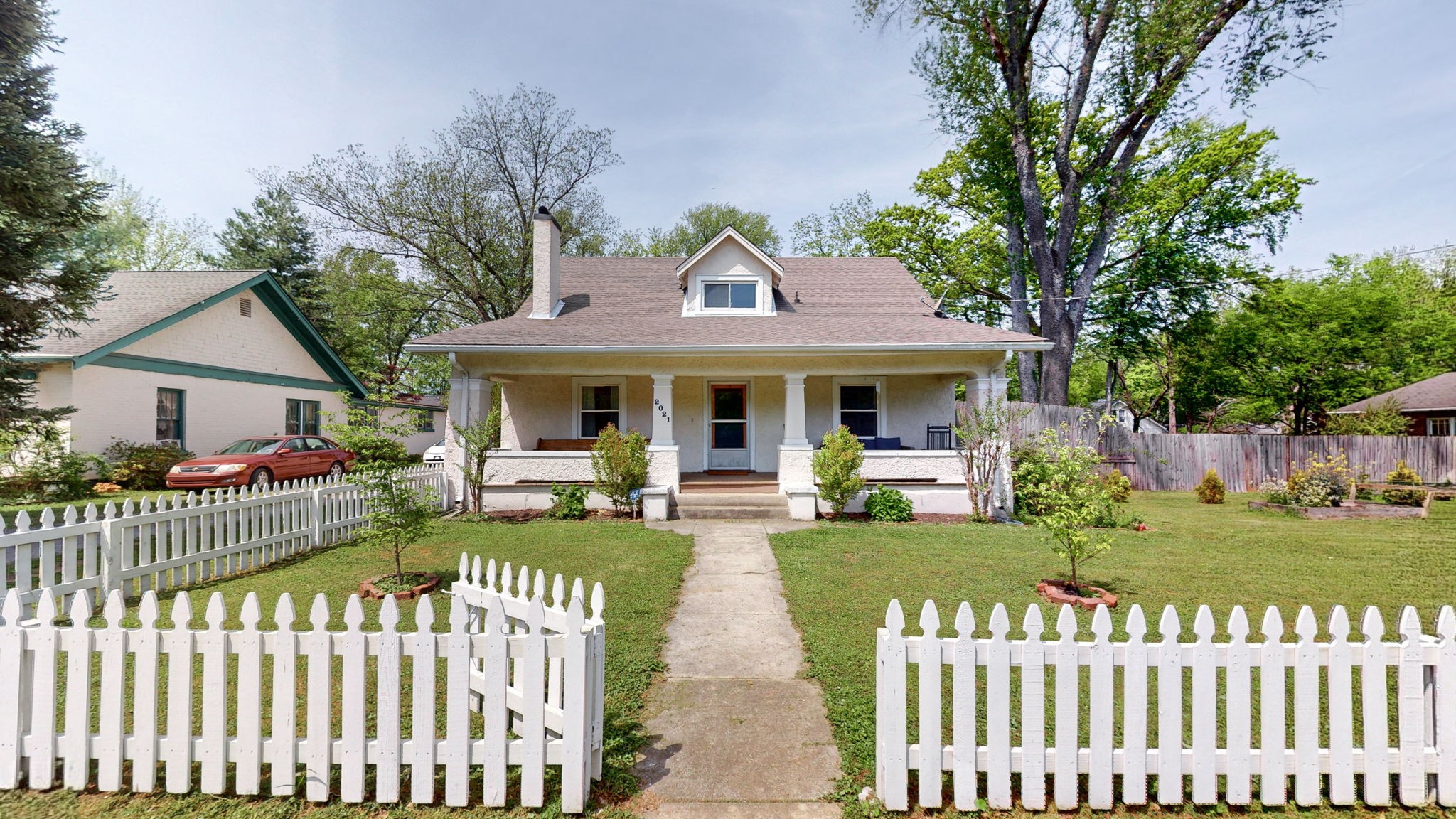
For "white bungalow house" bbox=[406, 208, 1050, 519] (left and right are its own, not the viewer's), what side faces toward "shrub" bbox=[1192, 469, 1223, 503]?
left

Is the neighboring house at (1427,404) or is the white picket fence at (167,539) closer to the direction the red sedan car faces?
the white picket fence

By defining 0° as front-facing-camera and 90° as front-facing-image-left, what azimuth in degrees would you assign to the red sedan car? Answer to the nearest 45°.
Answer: approximately 45°

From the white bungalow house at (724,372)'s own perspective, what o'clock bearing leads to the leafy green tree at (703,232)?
The leafy green tree is roughly at 6 o'clock from the white bungalow house.

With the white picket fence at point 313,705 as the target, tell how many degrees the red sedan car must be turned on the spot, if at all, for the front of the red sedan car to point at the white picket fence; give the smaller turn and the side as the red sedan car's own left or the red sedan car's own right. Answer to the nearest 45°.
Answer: approximately 45° to the red sedan car's own left
